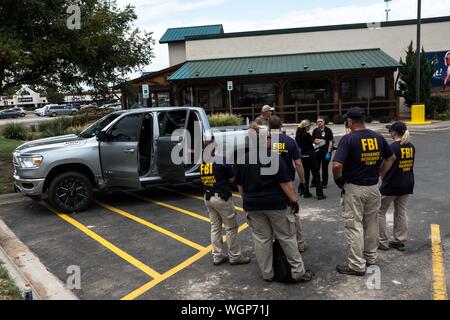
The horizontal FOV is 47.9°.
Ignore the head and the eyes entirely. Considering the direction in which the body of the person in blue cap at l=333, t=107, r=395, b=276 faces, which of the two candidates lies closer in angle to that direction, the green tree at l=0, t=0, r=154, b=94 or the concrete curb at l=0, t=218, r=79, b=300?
the green tree

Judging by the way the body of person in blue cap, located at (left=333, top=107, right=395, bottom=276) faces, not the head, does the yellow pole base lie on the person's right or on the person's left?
on the person's right

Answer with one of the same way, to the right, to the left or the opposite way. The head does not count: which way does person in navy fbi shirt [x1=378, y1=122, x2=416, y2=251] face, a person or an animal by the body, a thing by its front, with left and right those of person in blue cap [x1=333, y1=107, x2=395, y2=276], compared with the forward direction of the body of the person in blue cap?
the same way

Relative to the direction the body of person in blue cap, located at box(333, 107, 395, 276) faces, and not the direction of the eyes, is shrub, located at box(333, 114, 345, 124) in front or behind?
in front

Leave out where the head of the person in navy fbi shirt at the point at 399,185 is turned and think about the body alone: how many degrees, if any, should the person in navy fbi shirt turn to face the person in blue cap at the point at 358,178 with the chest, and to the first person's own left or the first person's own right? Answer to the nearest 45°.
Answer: approximately 90° to the first person's own left

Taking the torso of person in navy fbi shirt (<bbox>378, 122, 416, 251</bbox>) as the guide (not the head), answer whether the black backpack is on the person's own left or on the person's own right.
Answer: on the person's own left

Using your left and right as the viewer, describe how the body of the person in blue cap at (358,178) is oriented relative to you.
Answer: facing away from the viewer and to the left of the viewer

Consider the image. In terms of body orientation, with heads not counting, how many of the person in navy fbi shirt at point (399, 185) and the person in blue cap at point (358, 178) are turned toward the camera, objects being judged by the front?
0

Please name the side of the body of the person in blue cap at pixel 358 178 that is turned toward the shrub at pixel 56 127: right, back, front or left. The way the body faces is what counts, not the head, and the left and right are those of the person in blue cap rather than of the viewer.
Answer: front

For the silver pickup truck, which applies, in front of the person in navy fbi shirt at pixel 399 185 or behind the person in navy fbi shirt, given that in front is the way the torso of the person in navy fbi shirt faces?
in front

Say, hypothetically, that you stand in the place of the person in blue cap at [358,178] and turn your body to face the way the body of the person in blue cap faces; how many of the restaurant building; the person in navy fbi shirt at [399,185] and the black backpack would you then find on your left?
1

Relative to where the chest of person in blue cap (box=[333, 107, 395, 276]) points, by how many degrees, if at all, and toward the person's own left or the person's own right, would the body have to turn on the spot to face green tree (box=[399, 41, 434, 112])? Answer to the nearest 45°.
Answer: approximately 45° to the person's own right

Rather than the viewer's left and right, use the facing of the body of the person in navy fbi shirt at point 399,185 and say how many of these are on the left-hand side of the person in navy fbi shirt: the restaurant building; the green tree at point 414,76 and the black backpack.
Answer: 1

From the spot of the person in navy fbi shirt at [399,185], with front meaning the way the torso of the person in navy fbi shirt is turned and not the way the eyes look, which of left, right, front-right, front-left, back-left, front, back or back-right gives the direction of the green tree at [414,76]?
front-right

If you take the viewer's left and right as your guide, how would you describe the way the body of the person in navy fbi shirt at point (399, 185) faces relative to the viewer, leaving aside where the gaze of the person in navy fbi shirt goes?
facing away from the viewer and to the left of the viewer

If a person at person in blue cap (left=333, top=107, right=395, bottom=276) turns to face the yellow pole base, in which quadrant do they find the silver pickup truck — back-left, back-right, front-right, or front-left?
front-left

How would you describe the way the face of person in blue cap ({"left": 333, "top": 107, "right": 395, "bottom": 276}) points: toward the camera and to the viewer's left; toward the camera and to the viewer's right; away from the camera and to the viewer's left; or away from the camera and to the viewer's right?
away from the camera and to the viewer's left
